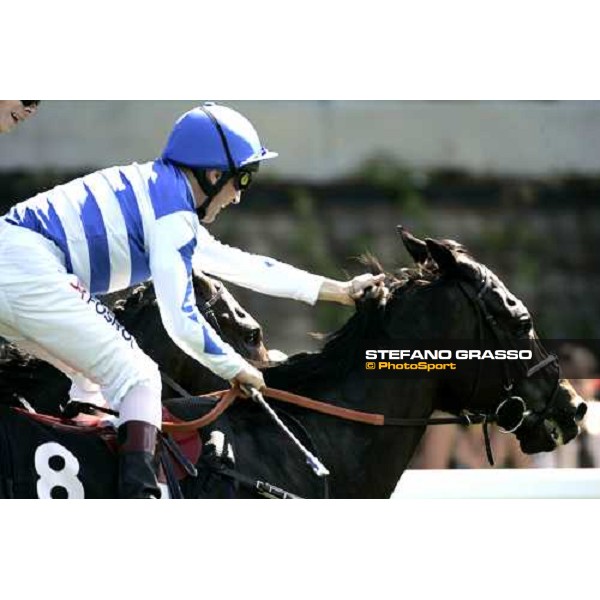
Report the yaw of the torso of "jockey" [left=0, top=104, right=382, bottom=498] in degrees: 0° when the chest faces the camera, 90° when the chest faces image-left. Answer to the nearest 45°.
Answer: approximately 270°

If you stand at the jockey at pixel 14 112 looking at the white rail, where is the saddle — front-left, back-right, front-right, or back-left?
front-right

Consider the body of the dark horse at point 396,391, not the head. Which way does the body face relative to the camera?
to the viewer's right

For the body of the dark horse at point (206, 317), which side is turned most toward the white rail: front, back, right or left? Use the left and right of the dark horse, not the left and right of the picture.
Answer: front

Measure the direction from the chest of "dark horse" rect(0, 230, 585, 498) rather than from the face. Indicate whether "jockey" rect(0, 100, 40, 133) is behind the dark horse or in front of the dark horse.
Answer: behind

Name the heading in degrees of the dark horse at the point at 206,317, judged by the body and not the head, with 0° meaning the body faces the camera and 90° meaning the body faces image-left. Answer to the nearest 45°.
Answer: approximately 270°
